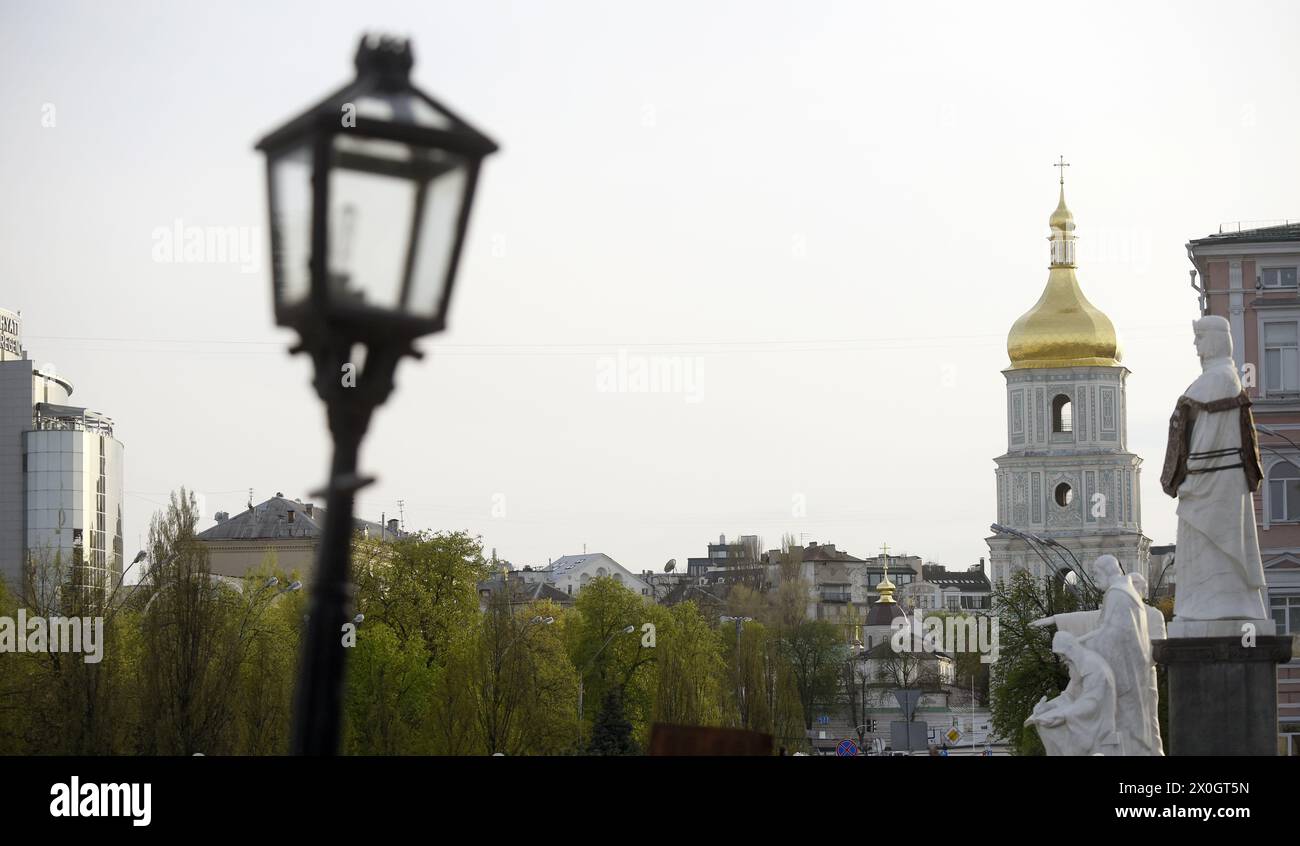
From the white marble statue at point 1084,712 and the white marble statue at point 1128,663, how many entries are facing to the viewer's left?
2

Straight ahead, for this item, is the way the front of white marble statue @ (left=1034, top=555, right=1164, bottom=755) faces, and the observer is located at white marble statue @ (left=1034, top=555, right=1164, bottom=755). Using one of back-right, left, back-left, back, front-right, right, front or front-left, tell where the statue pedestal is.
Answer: back-left

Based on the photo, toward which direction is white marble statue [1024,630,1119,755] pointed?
to the viewer's left

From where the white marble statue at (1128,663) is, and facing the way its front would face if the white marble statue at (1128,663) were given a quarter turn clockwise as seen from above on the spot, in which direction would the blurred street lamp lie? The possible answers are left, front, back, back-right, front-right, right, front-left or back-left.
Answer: back

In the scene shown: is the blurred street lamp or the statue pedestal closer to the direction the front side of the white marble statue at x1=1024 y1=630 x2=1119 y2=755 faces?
the blurred street lamp

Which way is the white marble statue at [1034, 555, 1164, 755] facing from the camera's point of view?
to the viewer's left
